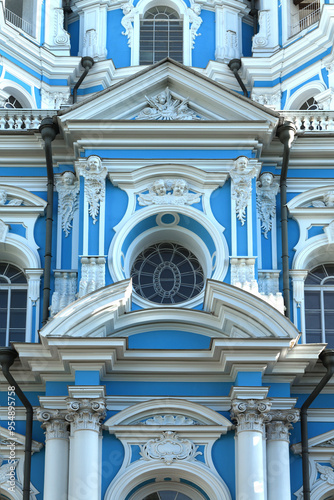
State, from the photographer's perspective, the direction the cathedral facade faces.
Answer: facing the viewer
